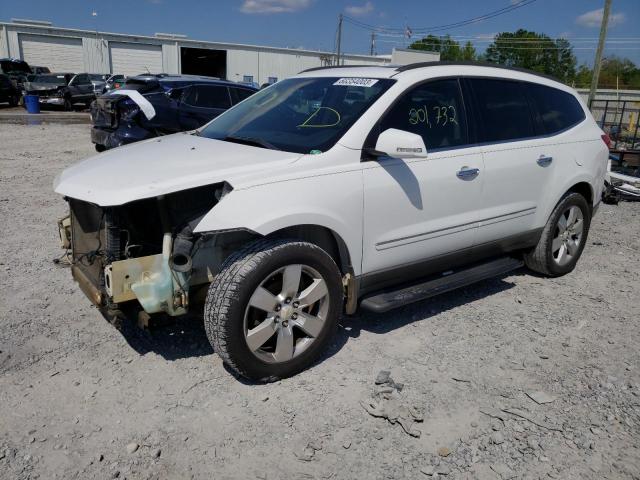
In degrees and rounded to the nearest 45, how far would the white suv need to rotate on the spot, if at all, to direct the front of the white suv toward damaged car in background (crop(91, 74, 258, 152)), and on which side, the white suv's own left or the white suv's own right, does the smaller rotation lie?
approximately 90° to the white suv's own right

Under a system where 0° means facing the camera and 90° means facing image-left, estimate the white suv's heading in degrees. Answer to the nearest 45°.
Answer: approximately 45°

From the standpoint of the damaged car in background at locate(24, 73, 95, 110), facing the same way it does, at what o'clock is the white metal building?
The white metal building is roughly at 5 o'clock from the damaged car in background.

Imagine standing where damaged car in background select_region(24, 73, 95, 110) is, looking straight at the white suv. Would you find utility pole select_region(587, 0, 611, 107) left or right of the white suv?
left

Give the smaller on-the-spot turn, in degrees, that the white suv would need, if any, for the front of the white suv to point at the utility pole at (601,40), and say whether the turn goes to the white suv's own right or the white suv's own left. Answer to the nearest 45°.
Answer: approximately 180°

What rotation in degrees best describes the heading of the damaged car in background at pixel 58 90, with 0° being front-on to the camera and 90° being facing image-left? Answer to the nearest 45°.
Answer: approximately 45°

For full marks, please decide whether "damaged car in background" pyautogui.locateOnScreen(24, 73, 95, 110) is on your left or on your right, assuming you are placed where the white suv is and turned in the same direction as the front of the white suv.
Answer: on your right

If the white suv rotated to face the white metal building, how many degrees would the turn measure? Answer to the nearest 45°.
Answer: approximately 135° to its right

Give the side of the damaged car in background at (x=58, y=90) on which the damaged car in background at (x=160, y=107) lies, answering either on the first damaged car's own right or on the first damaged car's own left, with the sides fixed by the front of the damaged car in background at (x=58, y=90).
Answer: on the first damaged car's own left
